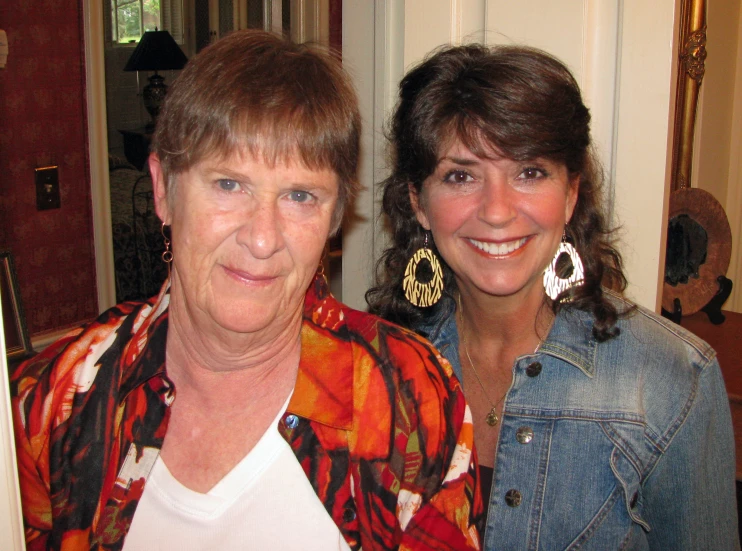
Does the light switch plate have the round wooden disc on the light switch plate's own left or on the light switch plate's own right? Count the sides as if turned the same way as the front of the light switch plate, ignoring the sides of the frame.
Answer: on the light switch plate's own left

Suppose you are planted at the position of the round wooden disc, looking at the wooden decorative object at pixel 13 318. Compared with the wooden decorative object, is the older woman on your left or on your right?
left

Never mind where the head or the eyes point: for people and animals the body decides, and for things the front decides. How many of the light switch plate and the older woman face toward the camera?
2

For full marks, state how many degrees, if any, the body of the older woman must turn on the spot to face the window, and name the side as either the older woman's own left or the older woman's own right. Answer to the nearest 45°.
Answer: approximately 180°

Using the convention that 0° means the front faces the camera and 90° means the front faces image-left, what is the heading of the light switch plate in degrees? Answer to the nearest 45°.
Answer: approximately 0°

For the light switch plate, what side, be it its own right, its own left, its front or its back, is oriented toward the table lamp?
back
